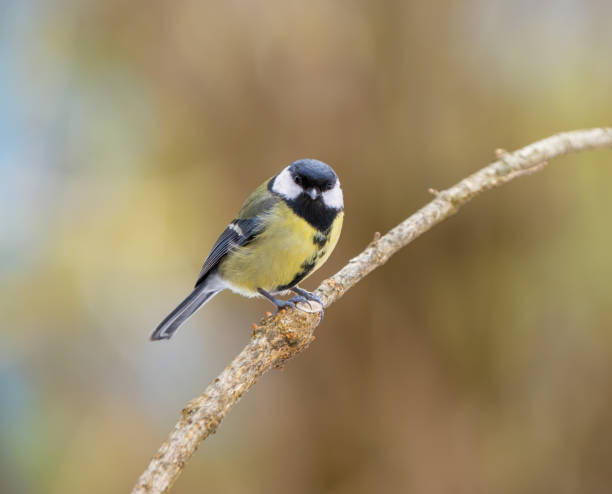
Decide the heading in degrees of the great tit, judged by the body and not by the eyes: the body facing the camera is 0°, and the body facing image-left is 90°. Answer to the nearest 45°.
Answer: approximately 315°
